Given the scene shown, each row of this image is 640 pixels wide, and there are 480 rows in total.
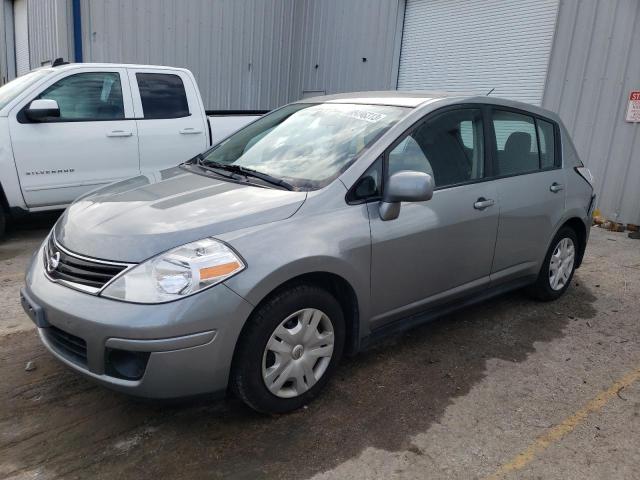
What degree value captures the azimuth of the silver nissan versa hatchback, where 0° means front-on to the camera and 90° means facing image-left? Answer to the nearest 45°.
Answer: approximately 45°

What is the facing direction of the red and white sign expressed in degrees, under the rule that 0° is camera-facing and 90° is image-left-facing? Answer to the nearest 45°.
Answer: approximately 0°

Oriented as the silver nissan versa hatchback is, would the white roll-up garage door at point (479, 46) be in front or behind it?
behind

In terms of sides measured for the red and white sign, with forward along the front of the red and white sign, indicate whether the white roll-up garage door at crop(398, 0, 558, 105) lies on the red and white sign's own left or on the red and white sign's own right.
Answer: on the red and white sign's own right

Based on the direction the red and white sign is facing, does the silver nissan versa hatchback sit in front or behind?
in front

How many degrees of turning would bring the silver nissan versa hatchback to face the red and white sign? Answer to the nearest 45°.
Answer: approximately 180°
